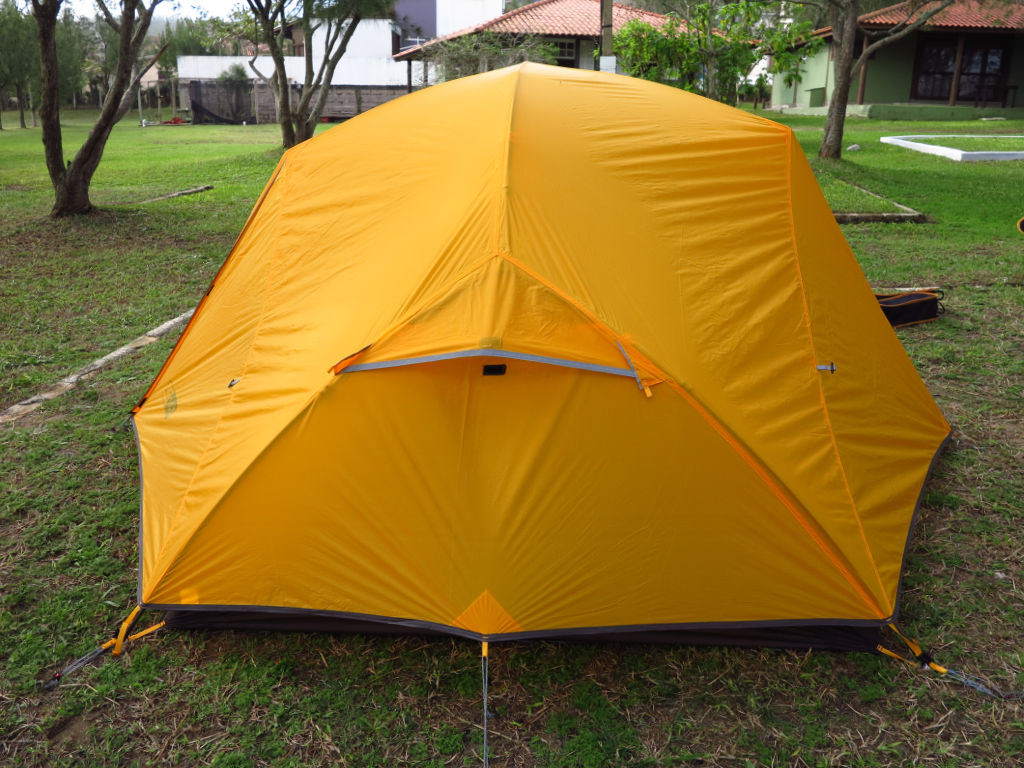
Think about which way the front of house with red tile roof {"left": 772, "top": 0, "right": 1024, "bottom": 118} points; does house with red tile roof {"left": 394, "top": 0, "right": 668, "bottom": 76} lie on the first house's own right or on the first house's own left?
on the first house's own right

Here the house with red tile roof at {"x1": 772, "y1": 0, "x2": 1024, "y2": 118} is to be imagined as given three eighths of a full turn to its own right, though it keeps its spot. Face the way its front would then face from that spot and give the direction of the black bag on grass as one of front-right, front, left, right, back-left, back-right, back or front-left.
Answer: back-left

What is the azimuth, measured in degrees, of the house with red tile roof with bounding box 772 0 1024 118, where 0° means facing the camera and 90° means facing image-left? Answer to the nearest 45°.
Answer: approximately 0°
